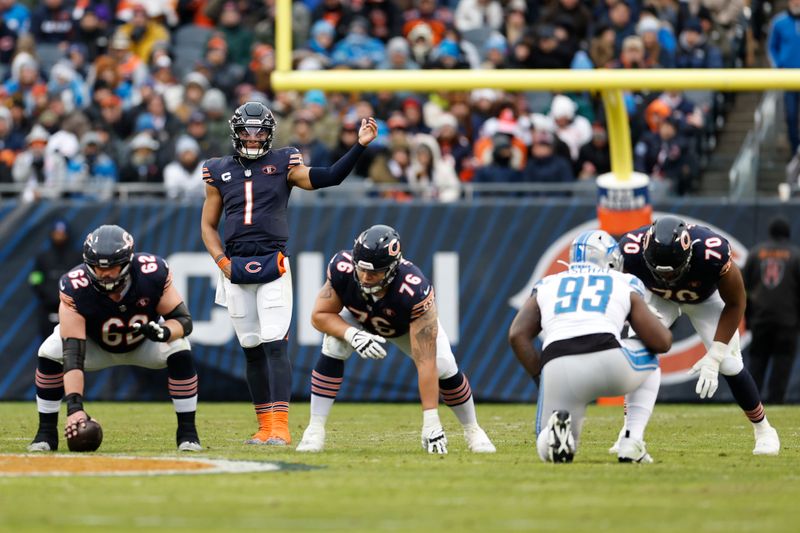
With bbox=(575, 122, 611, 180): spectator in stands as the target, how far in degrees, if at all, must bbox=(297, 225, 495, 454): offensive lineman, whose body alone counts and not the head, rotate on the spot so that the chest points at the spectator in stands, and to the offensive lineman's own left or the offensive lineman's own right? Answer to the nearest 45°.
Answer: approximately 180°

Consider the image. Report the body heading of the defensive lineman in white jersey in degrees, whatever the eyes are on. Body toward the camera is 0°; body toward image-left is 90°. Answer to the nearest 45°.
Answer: approximately 180°

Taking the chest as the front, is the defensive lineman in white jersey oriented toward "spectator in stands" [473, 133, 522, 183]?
yes

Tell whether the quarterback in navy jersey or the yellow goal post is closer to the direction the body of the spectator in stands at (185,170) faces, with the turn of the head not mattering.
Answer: the quarterback in navy jersey

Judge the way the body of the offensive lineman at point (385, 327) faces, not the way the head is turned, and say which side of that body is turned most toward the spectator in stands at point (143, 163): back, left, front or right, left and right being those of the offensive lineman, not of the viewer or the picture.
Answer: back

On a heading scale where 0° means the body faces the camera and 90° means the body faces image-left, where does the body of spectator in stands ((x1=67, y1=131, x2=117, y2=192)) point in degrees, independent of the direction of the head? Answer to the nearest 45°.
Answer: approximately 0°

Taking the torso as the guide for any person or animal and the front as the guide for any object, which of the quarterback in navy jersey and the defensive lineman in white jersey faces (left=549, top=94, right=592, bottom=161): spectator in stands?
the defensive lineman in white jersey

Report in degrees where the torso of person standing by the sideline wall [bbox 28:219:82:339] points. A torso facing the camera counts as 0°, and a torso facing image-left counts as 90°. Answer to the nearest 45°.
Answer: approximately 0°
